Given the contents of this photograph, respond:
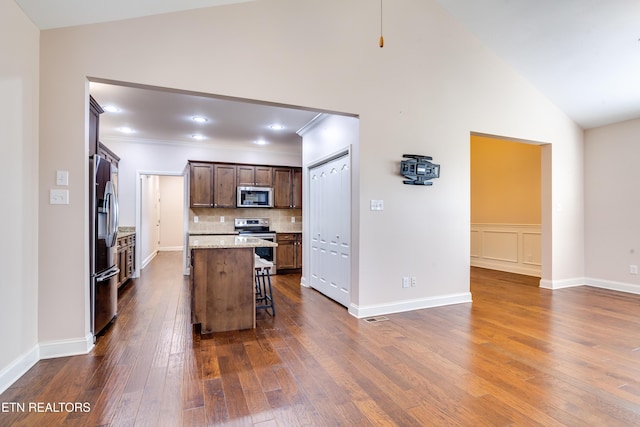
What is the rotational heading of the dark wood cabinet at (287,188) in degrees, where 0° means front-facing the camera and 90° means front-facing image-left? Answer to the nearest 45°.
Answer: approximately 0°

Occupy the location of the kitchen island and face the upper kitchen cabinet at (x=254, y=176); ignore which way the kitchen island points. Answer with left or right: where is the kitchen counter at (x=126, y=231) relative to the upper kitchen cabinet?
left

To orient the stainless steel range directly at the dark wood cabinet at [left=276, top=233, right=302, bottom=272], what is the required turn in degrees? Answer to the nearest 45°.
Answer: approximately 45° to its left

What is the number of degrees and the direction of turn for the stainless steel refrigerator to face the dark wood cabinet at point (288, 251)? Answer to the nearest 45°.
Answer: approximately 45° to its left

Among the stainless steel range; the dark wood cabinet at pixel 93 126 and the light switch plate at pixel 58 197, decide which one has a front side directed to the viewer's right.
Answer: the dark wood cabinet

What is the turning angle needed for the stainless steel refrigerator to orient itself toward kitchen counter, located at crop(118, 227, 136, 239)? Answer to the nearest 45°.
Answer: approximately 90° to its left

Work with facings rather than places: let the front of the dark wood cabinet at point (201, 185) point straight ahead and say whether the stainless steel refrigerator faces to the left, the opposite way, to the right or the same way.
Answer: to the left

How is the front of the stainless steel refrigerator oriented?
to the viewer's right

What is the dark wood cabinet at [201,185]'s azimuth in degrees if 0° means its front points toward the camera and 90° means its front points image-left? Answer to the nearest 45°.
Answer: approximately 0°
